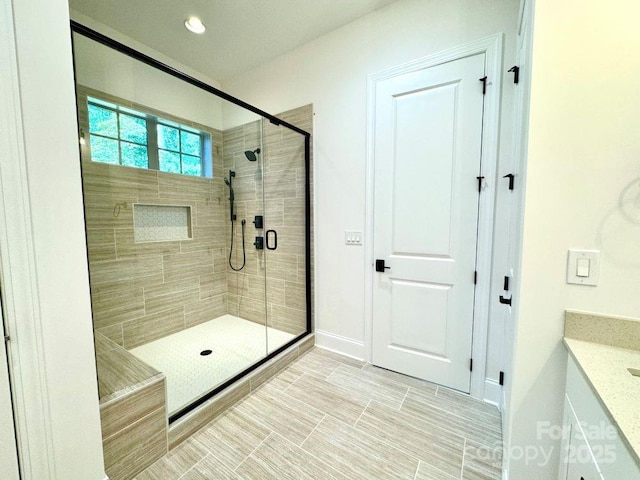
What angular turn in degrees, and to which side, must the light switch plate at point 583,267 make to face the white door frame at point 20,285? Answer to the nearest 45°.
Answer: approximately 45° to its right

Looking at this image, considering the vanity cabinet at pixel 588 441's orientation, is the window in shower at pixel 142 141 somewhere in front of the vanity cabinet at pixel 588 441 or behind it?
in front

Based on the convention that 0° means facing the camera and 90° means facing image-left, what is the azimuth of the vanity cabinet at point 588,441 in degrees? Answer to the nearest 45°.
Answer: approximately 90°

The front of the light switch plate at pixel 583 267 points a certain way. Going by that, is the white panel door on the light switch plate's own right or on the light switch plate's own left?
on the light switch plate's own right

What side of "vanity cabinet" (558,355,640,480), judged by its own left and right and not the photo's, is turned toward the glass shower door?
front

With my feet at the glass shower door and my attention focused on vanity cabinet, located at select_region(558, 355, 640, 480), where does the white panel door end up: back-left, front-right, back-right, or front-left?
front-left
